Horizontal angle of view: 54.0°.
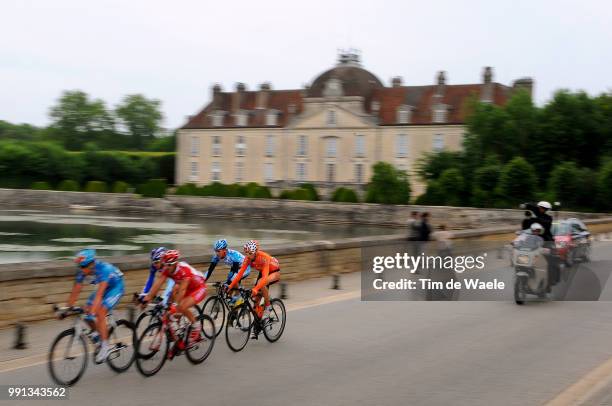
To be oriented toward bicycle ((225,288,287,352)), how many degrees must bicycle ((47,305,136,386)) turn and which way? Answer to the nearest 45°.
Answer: approximately 180°

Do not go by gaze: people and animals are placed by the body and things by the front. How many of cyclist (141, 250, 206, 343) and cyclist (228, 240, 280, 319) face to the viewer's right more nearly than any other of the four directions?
0

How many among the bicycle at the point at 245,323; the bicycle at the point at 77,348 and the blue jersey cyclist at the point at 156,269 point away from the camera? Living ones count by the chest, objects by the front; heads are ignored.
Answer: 0

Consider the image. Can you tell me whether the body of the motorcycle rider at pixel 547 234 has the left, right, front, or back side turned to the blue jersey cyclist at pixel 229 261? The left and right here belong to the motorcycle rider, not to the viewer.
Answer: front

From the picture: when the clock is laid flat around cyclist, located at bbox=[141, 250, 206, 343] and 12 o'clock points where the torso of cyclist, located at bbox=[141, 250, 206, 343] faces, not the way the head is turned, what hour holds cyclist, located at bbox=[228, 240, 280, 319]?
cyclist, located at bbox=[228, 240, 280, 319] is roughly at 6 o'clock from cyclist, located at bbox=[141, 250, 206, 343].

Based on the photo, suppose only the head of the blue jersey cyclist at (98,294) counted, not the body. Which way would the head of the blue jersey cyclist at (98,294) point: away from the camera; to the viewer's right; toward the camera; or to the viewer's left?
to the viewer's left

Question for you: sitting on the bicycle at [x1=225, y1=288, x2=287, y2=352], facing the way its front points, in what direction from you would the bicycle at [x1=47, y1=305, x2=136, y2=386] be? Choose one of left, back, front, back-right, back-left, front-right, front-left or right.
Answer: front

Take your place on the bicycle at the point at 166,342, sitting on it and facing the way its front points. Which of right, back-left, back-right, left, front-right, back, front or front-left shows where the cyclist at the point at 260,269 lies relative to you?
back

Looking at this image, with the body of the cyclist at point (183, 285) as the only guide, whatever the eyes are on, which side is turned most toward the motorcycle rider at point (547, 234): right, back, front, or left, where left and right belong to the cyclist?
back

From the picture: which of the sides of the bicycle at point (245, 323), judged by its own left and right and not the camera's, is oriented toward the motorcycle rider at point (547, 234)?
back

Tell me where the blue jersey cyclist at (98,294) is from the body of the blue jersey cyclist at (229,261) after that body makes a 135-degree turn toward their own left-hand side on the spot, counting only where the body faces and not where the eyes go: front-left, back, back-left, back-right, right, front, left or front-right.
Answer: back-right

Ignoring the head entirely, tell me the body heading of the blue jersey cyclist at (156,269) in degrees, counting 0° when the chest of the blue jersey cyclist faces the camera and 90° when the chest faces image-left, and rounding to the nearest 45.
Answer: approximately 45°

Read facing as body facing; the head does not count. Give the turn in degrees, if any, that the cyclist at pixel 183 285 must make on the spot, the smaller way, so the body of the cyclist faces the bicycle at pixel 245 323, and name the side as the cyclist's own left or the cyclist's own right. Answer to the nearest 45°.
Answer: approximately 180°
